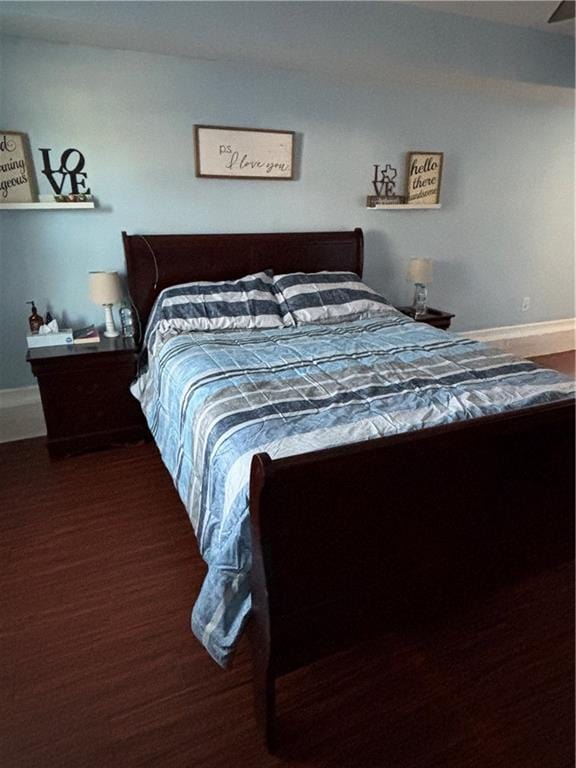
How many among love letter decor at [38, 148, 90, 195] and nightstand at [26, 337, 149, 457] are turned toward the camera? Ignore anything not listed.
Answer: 2

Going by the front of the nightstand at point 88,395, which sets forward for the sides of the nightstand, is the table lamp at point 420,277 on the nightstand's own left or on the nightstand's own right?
on the nightstand's own left

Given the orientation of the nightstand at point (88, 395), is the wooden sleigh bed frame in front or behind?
in front

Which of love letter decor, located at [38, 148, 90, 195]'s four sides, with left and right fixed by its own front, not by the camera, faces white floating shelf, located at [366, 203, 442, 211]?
left

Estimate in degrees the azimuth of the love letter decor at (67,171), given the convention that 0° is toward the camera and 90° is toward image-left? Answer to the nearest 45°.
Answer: approximately 0°

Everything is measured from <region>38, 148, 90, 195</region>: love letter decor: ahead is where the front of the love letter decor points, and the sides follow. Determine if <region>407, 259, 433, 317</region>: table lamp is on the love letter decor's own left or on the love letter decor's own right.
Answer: on the love letter decor's own left
